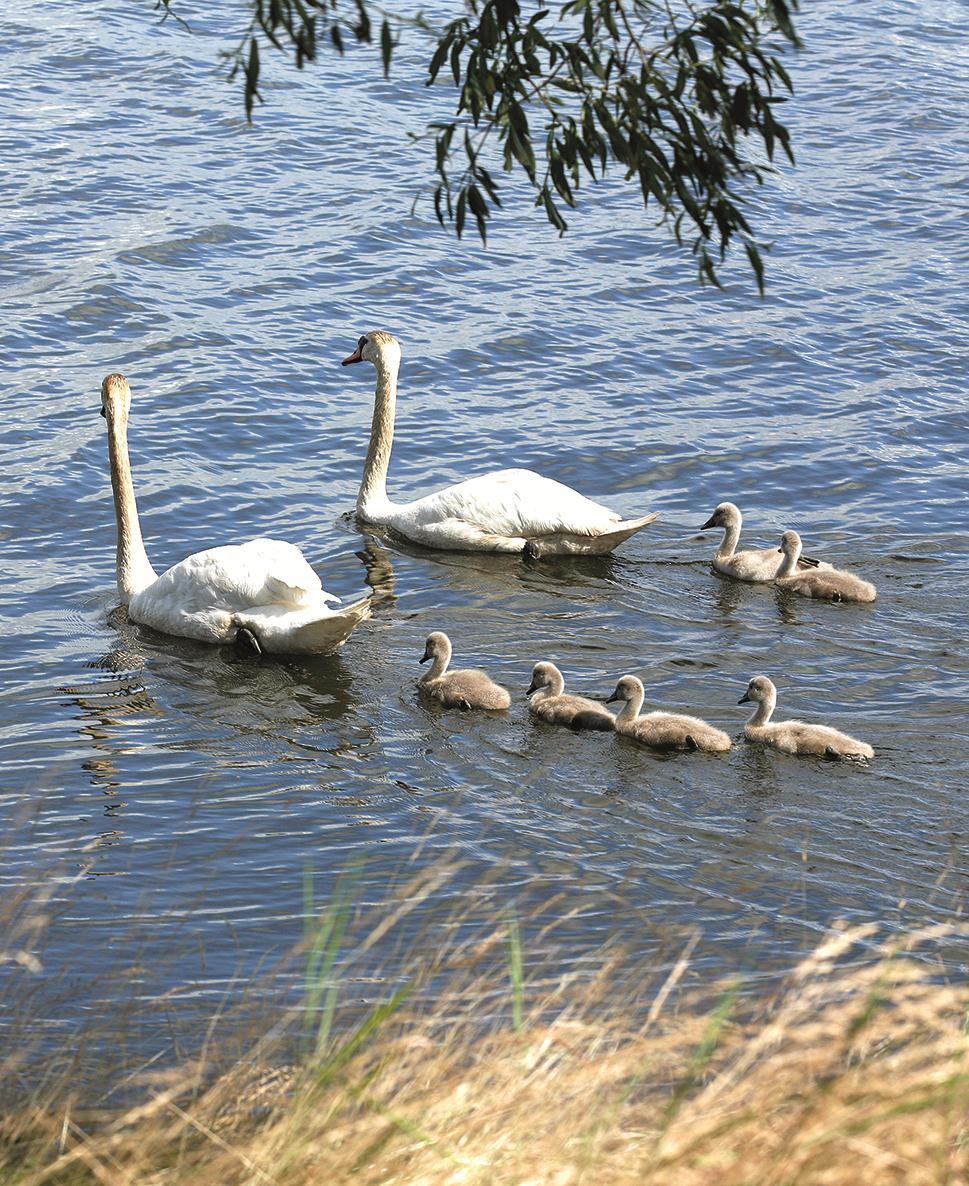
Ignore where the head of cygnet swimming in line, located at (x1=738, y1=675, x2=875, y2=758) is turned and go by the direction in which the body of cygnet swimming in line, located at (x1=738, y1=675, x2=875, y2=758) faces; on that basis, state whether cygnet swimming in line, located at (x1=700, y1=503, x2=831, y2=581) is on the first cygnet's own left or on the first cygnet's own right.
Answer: on the first cygnet's own right

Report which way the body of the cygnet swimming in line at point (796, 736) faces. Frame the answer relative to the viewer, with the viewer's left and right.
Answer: facing to the left of the viewer

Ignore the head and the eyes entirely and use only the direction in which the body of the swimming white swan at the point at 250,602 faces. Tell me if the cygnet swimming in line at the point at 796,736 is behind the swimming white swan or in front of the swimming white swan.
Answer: behind

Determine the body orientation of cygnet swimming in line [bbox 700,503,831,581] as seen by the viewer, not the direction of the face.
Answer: to the viewer's left

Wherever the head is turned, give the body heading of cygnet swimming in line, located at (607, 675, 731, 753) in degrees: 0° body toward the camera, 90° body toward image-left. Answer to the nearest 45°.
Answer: approximately 90°

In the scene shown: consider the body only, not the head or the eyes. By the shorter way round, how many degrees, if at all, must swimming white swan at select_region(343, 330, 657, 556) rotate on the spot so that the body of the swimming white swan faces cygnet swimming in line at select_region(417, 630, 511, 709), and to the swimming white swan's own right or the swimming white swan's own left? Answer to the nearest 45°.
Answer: approximately 90° to the swimming white swan's own left

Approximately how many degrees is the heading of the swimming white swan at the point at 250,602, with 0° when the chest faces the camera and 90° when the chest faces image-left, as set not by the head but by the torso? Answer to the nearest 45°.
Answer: approximately 135°

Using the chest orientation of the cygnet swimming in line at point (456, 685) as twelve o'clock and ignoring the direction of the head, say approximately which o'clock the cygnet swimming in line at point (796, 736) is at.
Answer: the cygnet swimming in line at point (796, 736) is roughly at 7 o'clock from the cygnet swimming in line at point (456, 685).

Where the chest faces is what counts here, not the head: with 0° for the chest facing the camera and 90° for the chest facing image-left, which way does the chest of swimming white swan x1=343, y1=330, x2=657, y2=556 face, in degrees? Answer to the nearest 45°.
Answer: approximately 90°

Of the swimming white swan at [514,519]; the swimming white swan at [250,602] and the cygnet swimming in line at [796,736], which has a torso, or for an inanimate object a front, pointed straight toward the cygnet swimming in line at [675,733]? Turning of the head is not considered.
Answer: the cygnet swimming in line at [796,736]

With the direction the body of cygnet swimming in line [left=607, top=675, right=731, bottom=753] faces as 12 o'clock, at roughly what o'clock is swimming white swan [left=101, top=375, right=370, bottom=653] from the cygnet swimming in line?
The swimming white swan is roughly at 1 o'clock from the cygnet swimming in line.

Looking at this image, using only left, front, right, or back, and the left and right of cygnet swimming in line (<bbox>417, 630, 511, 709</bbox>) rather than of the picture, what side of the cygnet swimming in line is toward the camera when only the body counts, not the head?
left

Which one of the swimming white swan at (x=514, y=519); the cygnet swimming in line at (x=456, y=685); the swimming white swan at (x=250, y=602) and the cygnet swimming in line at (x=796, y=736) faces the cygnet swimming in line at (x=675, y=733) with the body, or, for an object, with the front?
the cygnet swimming in line at (x=796, y=736)
